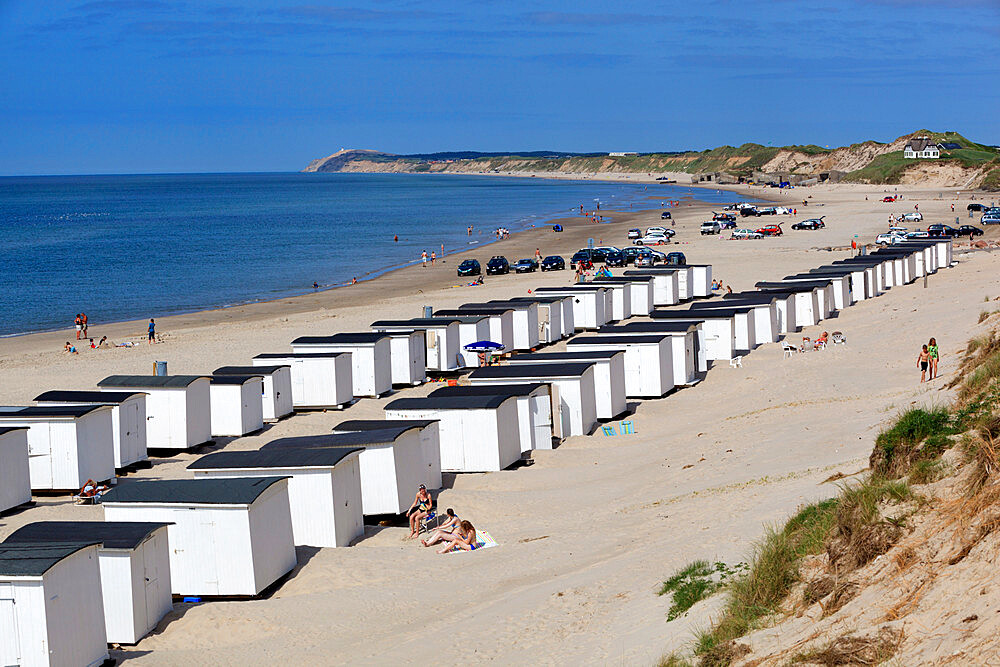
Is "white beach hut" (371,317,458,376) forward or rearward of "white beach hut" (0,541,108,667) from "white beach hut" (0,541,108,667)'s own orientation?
rearward

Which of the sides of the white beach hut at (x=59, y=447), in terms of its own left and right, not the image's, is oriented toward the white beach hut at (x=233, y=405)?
back

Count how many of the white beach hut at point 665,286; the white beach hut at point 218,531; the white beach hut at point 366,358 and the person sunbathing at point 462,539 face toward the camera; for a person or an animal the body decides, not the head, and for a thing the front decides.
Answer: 3

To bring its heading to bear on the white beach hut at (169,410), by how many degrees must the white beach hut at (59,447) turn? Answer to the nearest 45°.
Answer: approximately 180°

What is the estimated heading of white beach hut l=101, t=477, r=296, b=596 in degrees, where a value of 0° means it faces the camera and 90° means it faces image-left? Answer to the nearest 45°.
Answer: approximately 0°

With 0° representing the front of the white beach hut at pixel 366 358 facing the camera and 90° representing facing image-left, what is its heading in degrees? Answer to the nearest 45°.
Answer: approximately 0°

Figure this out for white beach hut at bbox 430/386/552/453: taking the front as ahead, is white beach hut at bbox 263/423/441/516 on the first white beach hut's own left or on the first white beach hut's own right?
on the first white beach hut's own right

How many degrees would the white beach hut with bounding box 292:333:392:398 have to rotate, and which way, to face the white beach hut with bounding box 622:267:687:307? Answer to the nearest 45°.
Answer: approximately 135° to its left

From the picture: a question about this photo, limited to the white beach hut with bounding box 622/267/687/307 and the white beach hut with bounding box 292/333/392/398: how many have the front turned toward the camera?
2
